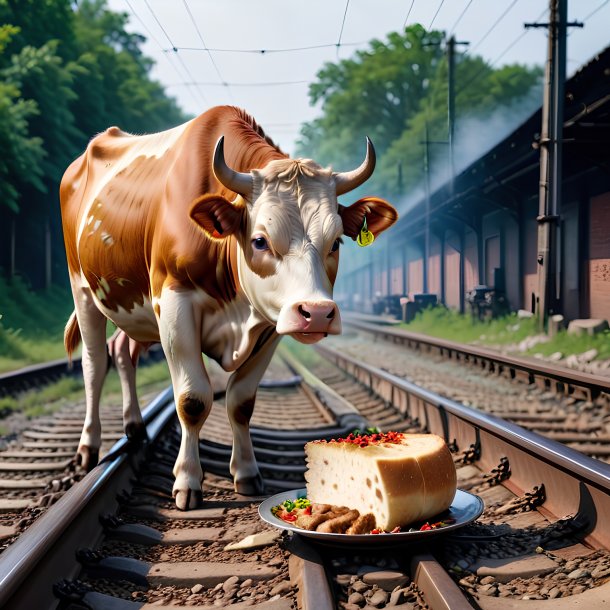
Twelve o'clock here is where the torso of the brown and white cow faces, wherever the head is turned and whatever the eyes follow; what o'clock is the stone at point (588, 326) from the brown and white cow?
The stone is roughly at 9 o'clock from the brown and white cow.

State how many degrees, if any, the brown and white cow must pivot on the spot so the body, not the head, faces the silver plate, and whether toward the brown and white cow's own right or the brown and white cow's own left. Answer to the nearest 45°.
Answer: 0° — it already faces it

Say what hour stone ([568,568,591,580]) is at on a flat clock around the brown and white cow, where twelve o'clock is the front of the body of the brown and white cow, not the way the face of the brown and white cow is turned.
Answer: The stone is roughly at 12 o'clock from the brown and white cow.

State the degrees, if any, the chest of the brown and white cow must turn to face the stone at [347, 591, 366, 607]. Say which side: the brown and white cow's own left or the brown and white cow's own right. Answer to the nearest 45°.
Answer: approximately 45° to the brown and white cow's own right

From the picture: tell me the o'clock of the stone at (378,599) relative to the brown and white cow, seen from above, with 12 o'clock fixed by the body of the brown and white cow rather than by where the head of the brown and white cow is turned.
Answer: The stone is roughly at 1 o'clock from the brown and white cow.

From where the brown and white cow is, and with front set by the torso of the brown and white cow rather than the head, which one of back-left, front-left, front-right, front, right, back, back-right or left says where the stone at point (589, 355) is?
left

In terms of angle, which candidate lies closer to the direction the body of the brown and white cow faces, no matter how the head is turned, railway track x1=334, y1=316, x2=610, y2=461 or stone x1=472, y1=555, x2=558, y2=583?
the stone

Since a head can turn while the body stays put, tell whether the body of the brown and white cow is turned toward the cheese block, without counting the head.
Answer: yes

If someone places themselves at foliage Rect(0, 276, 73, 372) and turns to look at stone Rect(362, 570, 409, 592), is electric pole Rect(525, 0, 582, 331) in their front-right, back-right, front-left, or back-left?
front-left

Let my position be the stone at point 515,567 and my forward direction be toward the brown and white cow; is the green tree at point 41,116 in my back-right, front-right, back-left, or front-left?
front-right

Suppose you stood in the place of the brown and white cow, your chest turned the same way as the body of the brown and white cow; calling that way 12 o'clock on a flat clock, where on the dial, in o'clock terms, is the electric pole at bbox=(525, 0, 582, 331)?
The electric pole is roughly at 9 o'clock from the brown and white cow.

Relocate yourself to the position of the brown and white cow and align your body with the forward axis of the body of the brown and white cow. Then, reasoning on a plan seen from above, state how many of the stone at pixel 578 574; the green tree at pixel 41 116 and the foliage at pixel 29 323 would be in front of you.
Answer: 1

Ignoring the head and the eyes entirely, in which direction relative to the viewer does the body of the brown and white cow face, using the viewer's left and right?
facing the viewer and to the right of the viewer
